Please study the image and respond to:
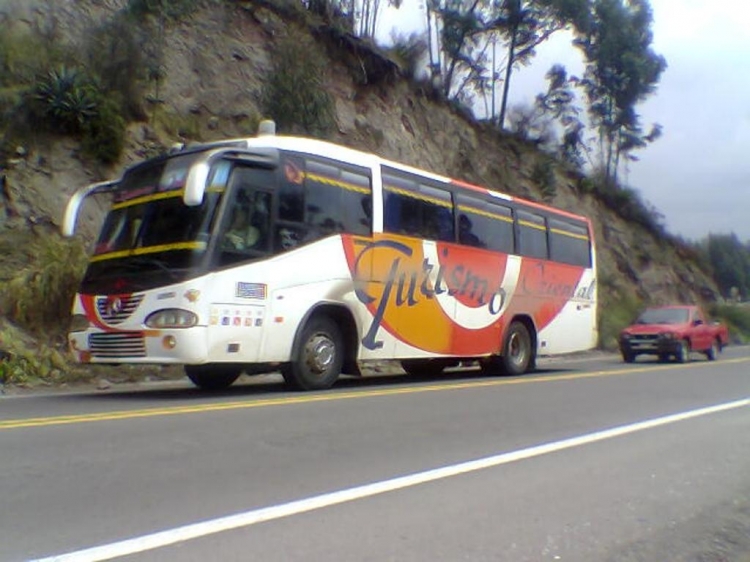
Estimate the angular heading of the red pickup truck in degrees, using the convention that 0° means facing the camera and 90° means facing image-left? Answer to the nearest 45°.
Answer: approximately 45°

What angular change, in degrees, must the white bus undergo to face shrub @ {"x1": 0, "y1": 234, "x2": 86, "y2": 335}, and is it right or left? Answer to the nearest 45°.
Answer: approximately 90° to its right

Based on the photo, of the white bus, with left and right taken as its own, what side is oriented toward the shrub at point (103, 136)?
right

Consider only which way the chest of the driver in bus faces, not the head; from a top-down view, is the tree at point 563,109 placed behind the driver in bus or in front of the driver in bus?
behind

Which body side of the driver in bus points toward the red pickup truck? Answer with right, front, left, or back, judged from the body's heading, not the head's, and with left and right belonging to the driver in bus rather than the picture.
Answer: back

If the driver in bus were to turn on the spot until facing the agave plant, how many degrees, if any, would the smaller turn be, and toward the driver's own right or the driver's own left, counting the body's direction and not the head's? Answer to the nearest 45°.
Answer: approximately 90° to the driver's own right

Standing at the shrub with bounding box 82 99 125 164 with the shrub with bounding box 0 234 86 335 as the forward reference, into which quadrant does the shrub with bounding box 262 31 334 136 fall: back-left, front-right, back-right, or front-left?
back-left
